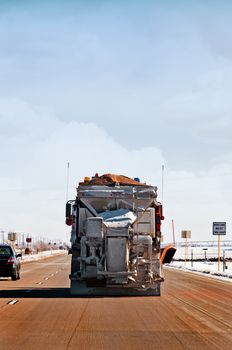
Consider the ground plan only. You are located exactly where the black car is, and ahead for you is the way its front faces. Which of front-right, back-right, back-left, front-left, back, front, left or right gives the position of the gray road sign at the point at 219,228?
front-right

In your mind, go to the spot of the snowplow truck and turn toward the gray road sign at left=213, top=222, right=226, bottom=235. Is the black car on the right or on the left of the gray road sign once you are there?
left

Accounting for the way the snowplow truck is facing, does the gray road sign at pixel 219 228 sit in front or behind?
in front

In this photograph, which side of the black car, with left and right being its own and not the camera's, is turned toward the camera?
back

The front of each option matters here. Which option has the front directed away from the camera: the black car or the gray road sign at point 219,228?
the black car

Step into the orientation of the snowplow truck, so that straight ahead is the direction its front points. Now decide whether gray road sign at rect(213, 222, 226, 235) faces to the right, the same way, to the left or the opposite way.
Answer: the opposite way

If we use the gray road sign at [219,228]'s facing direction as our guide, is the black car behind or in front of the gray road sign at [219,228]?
in front

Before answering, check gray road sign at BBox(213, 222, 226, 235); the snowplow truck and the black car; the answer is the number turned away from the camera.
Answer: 2

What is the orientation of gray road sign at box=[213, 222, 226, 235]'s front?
toward the camera

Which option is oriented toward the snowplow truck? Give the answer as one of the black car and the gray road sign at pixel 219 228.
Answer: the gray road sign

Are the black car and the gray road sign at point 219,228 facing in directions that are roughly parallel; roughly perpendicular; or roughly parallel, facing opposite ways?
roughly parallel, facing opposite ways

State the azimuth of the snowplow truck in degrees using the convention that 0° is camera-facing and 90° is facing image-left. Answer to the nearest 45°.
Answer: approximately 180°
